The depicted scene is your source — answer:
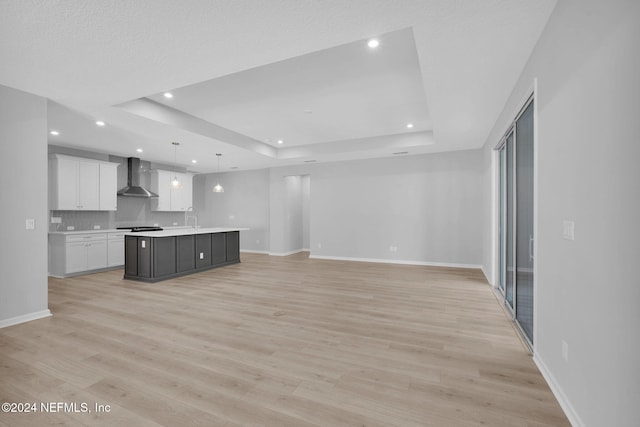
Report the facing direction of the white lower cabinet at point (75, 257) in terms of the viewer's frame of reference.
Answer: facing the viewer and to the right of the viewer

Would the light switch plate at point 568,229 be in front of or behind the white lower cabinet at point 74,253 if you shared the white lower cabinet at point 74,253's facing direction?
in front

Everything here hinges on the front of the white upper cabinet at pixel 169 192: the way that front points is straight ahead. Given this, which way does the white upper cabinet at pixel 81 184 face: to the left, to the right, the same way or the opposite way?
the same way

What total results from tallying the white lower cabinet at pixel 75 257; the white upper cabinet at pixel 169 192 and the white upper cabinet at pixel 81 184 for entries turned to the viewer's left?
0

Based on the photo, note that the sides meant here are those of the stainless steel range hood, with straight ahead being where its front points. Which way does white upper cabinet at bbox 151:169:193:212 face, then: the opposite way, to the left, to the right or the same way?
the same way

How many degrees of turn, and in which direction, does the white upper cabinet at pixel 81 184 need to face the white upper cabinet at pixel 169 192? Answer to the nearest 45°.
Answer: approximately 90° to its left

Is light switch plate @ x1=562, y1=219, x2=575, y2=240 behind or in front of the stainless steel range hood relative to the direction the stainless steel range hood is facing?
in front

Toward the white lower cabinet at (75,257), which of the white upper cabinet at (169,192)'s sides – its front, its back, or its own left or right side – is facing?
right

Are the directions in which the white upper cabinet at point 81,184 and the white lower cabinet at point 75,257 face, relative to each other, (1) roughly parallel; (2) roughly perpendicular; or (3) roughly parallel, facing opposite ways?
roughly parallel

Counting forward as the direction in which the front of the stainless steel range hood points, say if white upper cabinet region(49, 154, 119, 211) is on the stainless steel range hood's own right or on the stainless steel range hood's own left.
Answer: on the stainless steel range hood's own right

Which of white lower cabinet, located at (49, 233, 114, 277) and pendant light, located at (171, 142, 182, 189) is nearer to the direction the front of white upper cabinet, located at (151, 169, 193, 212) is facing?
the pendant light
